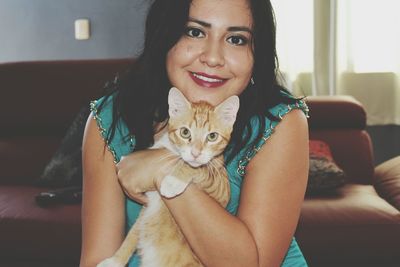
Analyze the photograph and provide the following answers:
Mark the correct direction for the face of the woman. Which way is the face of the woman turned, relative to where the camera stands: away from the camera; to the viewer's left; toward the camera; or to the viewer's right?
toward the camera

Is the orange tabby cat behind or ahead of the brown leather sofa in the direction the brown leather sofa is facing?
ahead

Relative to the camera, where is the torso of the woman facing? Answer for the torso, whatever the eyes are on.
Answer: toward the camera
